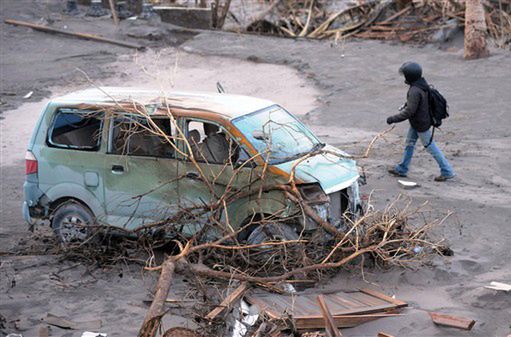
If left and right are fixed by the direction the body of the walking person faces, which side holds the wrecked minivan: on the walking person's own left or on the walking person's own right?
on the walking person's own left

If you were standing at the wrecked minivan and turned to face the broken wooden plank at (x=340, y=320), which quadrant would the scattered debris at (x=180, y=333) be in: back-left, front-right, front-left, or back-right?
front-right

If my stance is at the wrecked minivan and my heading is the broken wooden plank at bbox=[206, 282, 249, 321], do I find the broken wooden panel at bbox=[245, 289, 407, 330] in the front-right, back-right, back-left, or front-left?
front-left

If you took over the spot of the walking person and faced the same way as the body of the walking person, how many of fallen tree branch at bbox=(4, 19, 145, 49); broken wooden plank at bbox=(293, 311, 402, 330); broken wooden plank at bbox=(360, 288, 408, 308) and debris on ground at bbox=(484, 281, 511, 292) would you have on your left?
3

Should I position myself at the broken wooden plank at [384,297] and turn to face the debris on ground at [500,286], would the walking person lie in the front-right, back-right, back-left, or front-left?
front-left

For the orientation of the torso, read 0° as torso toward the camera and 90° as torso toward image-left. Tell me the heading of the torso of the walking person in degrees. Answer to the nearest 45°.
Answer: approximately 90°

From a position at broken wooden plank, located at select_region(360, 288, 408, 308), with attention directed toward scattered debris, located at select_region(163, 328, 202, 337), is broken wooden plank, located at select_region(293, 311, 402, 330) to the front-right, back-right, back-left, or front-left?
front-left

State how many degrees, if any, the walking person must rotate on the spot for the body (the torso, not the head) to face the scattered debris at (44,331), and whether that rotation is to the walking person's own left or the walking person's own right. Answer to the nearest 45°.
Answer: approximately 45° to the walking person's own left

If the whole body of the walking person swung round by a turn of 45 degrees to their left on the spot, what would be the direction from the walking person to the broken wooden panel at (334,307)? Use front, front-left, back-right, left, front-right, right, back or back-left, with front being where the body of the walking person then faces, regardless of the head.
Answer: front-left

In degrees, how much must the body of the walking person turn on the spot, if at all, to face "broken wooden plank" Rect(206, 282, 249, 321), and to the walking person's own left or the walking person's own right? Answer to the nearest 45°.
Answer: approximately 90° to the walking person's own left

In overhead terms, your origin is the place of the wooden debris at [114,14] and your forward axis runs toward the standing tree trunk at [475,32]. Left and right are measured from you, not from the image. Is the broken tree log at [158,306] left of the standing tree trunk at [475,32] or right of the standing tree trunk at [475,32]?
right

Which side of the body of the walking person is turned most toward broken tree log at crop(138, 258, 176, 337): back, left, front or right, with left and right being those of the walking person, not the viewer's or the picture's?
left

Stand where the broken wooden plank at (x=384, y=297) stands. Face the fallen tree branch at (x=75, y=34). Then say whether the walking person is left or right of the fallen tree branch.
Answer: right

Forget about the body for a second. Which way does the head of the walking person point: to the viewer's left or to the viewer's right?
to the viewer's left

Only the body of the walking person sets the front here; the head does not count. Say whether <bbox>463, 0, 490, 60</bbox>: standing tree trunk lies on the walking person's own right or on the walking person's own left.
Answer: on the walking person's own right

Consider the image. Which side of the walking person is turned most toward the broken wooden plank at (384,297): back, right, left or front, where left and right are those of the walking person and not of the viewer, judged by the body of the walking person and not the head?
left
